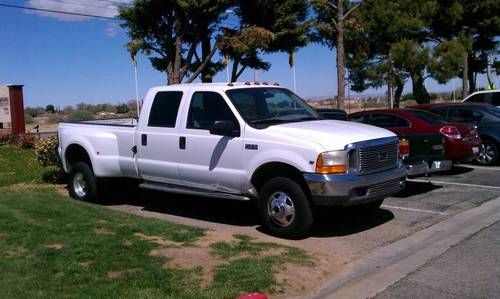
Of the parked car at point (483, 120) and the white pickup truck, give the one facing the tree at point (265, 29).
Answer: the parked car

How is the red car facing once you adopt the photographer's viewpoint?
facing away from the viewer and to the left of the viewer

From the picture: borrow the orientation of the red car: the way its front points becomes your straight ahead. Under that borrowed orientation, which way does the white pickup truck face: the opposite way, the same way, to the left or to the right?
the opposite way

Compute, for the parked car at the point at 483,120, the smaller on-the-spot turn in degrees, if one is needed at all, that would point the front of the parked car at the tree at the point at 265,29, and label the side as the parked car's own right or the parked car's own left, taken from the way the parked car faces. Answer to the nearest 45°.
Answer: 0° — it already faces it

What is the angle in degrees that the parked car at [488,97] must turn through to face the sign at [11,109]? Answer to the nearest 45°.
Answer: approximately 45° to its left

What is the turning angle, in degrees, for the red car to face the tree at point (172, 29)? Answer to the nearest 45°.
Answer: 0° — it already faces it

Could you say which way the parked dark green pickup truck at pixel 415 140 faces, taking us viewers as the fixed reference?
facing away from the viewer and to the left of the viewer

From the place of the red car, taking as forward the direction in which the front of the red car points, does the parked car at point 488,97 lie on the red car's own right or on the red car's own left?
on the red car's own right

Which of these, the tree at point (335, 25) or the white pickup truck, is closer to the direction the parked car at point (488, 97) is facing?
the tree

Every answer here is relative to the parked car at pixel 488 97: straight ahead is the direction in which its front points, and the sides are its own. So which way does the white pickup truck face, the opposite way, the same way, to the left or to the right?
the opposite way

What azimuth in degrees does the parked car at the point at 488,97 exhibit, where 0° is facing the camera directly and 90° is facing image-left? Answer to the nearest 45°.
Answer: approximately 135°
